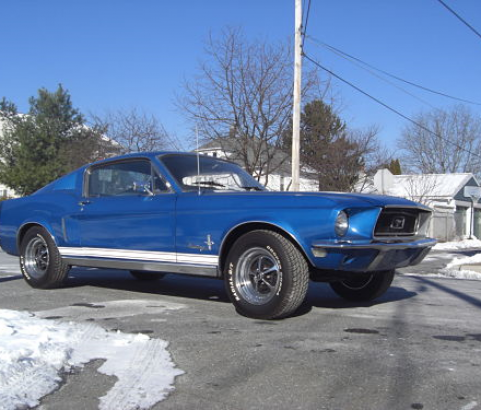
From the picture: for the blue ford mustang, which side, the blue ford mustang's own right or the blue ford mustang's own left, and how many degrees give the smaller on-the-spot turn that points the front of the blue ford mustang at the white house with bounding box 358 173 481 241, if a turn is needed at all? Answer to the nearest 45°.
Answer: approximately 90° to the blue ford mustang's own left

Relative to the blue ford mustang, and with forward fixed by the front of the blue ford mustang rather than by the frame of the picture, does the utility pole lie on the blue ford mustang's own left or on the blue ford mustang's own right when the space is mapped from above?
on the blue ford mustang's own left

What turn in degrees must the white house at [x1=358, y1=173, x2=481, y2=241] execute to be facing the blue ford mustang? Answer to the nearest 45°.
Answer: approximately 45° to its right

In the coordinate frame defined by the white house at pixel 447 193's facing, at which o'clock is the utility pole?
The utility pole is roughly at 2 o'clock from the white house.

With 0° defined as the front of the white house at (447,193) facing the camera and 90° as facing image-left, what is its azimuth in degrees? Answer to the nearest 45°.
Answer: approximately 315°
